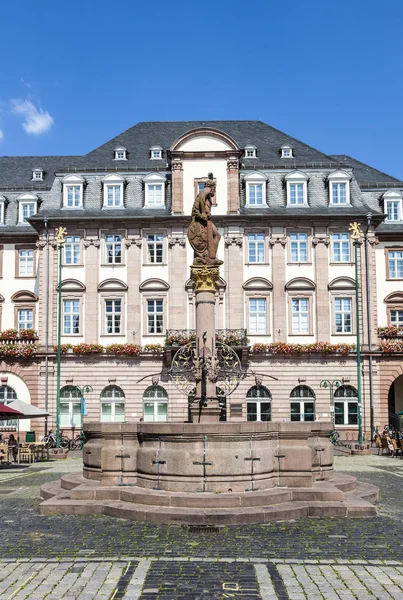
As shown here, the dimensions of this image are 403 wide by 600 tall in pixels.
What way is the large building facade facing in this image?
toward the camera

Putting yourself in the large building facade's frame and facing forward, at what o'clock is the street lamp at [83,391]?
The street lamp is roughly at 3 o'clock from the large building facade.
